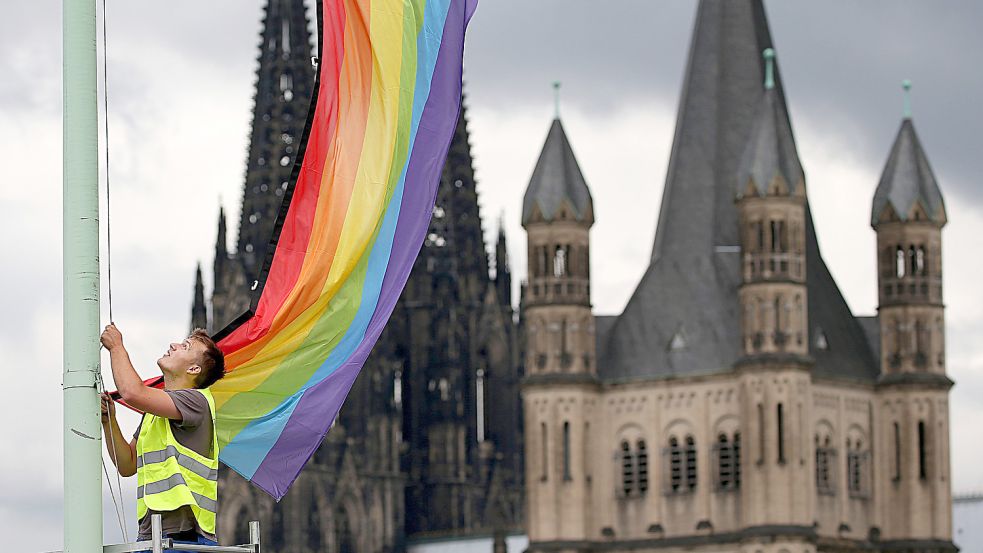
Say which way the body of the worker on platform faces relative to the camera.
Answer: to the viewer's left

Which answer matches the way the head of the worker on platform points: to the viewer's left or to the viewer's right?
to the viewer's left
